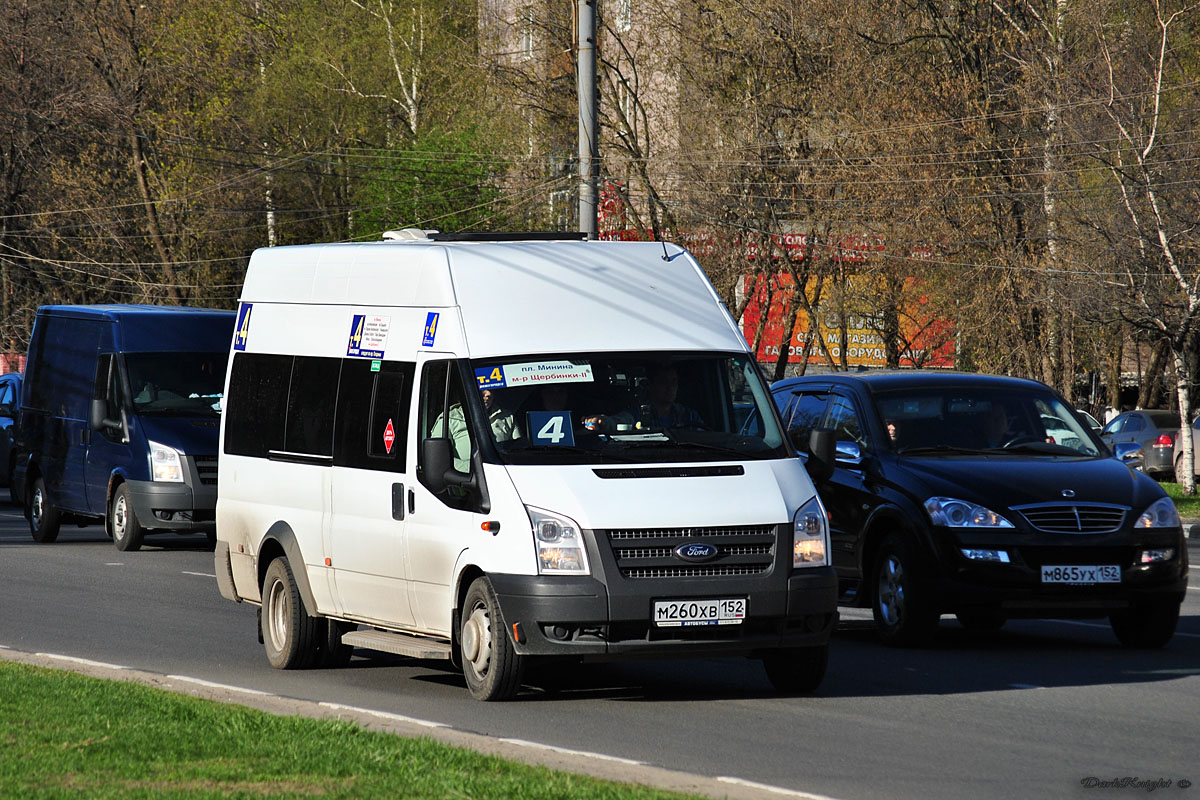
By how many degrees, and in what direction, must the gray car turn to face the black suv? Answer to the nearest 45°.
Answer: approximately 135° to its left

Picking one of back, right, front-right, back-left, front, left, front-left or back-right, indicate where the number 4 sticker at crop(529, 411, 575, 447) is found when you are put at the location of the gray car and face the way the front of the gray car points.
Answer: back-left

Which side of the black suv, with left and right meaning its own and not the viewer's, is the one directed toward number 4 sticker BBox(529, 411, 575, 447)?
right

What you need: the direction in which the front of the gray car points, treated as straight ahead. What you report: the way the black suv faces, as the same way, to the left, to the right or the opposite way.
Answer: the opposite way

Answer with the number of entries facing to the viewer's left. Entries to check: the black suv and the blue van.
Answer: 0

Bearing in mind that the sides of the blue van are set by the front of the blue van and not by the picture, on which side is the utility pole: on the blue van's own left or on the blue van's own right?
on the blue van's own left

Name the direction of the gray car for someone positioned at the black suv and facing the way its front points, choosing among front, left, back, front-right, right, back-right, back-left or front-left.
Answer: back-left

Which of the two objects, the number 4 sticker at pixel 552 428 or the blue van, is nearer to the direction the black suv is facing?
the number 4 sticker

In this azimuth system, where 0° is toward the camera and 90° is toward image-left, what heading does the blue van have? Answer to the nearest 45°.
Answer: approximately 315°

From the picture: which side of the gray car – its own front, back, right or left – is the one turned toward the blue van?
left

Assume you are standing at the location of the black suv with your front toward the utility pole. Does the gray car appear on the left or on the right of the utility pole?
right
